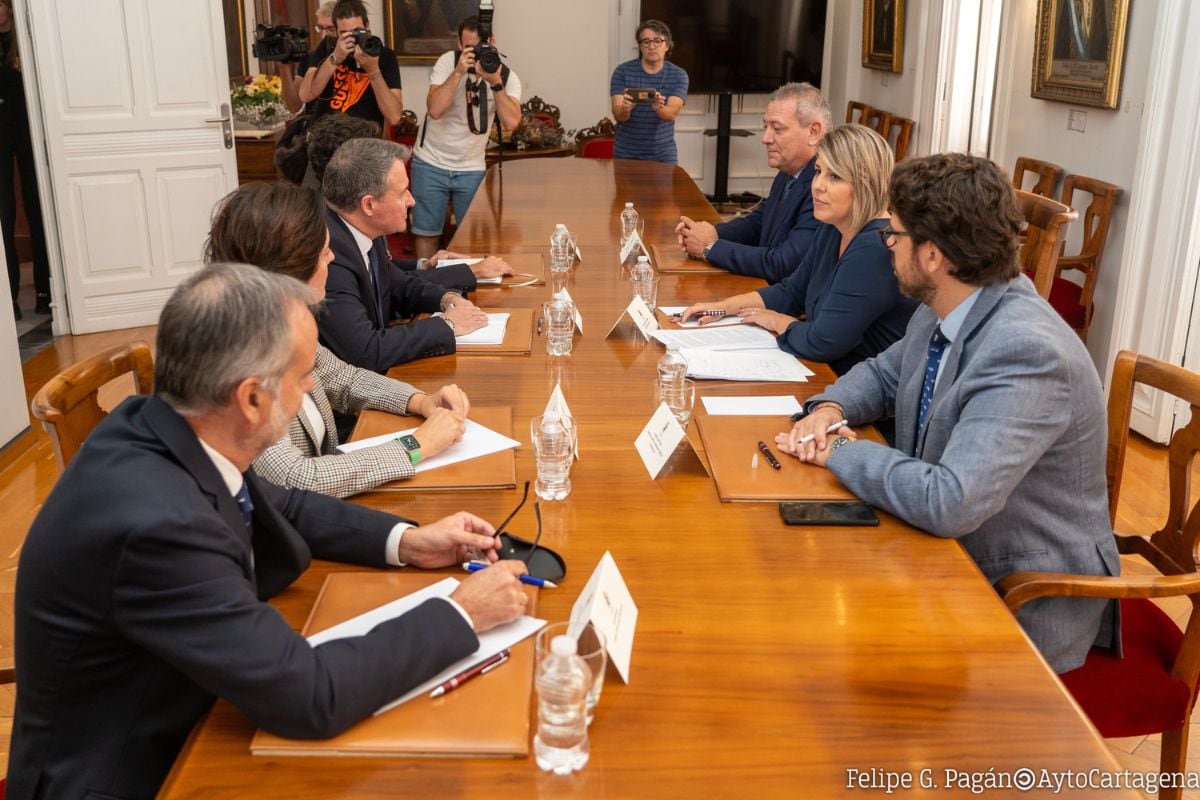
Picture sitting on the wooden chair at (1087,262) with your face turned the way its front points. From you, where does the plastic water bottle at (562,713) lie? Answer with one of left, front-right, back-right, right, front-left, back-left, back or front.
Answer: front-left

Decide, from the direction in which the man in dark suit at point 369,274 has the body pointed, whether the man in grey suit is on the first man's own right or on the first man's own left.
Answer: on the first man's own right

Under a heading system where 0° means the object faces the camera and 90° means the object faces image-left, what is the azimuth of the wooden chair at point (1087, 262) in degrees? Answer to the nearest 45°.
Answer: approximately 45°

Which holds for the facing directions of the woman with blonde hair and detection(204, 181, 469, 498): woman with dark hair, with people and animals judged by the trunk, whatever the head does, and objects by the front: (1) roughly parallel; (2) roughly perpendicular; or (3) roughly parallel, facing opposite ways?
roughly parallel, facing opposite ways

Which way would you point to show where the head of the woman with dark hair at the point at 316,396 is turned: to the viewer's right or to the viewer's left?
to the viewer's right

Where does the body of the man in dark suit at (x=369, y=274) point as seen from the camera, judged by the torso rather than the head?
to the viewer's right

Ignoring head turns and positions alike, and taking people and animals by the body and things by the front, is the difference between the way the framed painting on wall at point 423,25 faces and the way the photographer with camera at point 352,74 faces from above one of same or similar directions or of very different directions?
same or similar directions

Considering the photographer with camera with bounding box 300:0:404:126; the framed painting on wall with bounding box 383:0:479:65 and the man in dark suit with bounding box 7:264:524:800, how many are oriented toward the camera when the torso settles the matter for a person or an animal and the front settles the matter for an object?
2

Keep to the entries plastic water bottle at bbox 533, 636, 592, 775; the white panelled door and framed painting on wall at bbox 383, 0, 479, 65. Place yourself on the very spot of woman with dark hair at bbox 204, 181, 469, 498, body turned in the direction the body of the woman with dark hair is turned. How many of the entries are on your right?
1

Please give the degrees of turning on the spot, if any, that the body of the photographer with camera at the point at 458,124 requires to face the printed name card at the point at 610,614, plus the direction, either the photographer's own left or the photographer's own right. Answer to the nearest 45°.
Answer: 0° — they already face it

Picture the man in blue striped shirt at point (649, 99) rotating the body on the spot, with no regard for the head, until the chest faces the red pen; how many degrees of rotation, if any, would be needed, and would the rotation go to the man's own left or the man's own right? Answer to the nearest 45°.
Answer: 0° — they already face it

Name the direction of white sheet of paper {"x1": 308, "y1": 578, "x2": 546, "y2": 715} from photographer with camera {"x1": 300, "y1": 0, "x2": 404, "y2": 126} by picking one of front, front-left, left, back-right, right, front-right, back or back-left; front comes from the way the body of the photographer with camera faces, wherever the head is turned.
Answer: front

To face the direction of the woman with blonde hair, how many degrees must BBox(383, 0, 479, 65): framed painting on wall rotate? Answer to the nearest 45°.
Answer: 0° — it already faces them

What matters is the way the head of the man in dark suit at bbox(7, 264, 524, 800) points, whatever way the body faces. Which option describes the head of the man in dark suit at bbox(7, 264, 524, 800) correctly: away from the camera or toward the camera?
away from the camera

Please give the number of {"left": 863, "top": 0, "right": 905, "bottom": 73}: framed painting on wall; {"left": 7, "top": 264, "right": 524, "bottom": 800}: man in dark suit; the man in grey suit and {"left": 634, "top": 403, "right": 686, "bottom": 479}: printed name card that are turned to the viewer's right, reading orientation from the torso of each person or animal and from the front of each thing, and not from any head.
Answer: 1

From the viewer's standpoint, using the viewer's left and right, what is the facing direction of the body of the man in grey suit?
facing to the left of the viewer

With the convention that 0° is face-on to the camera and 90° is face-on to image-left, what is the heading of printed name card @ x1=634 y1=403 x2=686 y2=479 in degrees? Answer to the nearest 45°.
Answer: approximately 45°

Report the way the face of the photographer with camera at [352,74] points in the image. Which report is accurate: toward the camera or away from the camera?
toward the camera

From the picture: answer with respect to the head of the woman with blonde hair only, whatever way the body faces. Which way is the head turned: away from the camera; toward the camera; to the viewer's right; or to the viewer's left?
to the viewer's left

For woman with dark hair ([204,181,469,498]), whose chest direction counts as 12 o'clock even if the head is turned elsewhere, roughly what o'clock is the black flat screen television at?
The black flat screen television is roughly at 10 o'clock from the woman with dark hair.

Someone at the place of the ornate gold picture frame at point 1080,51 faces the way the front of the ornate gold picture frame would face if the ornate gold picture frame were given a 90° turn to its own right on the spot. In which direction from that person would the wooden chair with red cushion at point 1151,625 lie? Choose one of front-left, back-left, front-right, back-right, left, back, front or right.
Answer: back-left

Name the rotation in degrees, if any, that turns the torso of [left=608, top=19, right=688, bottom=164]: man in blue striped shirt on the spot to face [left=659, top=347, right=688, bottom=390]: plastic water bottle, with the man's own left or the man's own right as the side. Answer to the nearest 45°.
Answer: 0° — they already face it

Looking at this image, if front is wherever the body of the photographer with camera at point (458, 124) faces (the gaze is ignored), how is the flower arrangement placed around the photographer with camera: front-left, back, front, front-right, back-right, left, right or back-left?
back-right

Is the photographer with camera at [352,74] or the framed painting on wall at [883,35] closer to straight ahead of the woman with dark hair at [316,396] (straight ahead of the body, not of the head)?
the framed painting on wall
